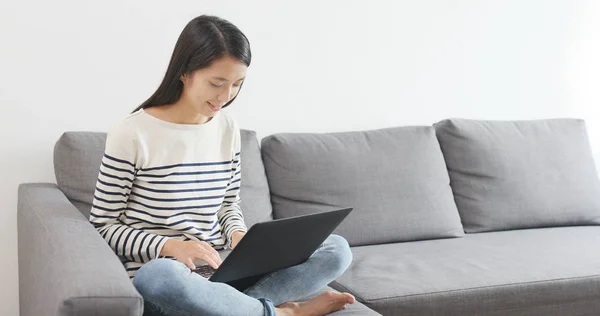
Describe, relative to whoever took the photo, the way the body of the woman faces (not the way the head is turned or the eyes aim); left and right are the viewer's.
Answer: facing the viewer and to the right of the viewer

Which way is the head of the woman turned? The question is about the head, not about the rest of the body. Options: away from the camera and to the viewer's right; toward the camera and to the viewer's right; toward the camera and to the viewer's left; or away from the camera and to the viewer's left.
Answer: toward the camera and to the viewer's right
